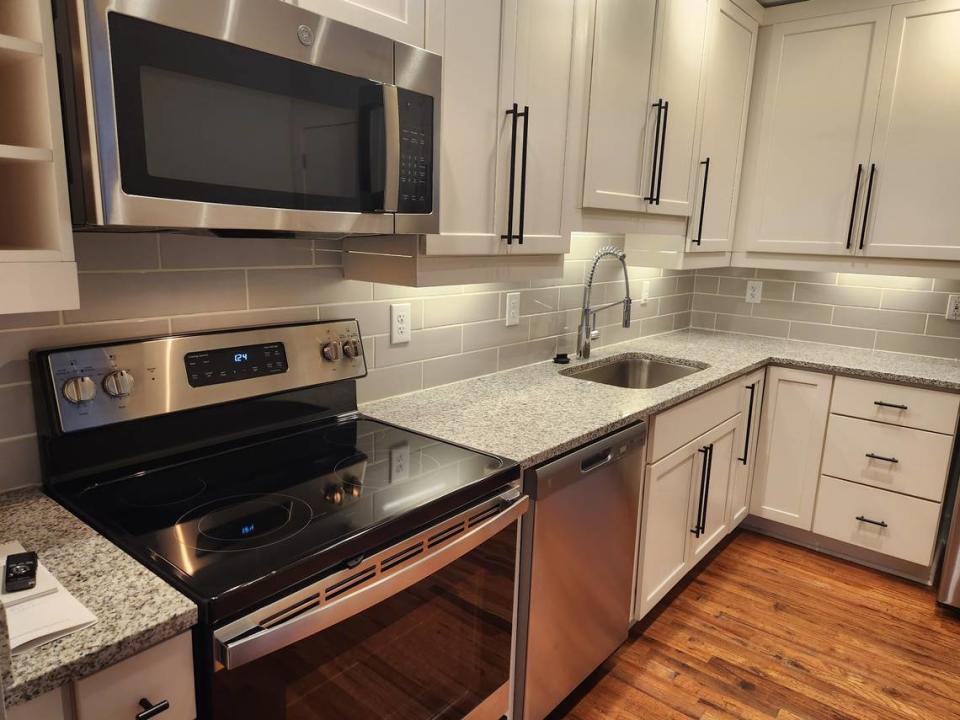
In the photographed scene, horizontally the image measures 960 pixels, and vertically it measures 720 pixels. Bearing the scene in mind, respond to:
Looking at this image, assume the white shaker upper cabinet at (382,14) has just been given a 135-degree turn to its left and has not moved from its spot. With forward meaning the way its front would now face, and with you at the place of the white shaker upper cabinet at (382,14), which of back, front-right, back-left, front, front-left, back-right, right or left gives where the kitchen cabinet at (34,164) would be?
back-left

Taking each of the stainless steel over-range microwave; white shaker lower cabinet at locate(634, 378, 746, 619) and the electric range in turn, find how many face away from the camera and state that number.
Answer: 0

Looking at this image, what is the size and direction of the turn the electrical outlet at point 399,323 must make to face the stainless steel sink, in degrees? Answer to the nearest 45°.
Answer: approximately 90° to its left

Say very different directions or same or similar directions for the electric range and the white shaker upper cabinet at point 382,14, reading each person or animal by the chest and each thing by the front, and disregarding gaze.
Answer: same or similar directions

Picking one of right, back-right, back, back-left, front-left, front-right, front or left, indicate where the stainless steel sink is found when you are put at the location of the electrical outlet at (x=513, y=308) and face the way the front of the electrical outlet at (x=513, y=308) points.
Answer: left

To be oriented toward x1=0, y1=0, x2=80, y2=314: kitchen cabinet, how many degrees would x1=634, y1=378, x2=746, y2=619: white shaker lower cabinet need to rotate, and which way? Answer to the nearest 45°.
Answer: approximately 90° to its right

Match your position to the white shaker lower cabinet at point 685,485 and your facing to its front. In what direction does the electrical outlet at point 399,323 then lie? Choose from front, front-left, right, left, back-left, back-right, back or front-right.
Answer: right

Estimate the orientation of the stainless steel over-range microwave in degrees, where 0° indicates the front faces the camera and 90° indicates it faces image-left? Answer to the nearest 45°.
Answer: approximately 315°

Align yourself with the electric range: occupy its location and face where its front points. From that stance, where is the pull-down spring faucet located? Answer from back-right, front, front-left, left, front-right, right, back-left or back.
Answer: left

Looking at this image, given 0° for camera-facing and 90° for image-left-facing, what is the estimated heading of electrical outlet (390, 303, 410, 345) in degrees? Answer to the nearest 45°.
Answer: approximately 315°

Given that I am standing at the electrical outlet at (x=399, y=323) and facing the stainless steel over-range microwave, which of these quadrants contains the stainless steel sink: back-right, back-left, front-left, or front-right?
back-left

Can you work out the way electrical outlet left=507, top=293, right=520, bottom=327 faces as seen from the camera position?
facing the viewer and to the right of the viewer

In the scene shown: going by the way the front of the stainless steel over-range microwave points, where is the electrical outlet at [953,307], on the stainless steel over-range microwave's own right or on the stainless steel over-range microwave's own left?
on the stainless steel over-range microwave's own left

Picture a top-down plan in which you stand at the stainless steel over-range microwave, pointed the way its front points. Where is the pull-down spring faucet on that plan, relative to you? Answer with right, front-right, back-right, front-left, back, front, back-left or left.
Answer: left

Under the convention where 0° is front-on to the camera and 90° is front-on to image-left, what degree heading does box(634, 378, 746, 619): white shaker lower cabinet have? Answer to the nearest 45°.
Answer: approximately 315°
